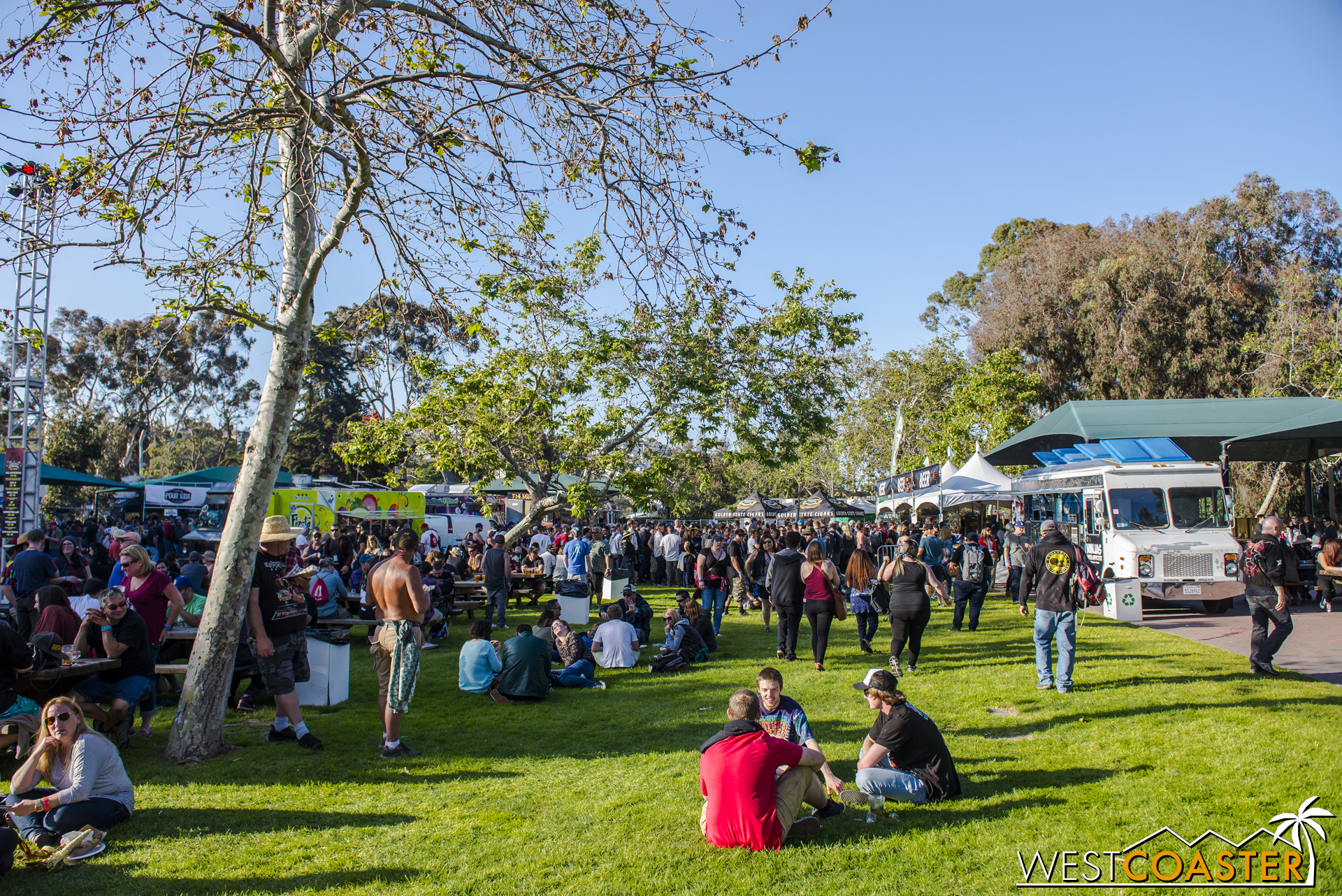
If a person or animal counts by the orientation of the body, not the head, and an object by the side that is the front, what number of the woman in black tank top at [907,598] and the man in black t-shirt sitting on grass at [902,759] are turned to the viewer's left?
1

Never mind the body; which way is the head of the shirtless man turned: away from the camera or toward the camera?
away from the camera

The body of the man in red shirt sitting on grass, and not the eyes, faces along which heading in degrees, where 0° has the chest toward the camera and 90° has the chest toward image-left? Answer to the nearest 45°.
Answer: approximately 225°

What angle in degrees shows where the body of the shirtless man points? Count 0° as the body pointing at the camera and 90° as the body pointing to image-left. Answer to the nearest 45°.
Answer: approximately 225°

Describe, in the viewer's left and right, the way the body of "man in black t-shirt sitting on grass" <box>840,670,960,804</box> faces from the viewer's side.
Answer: facing to the left of the viewer

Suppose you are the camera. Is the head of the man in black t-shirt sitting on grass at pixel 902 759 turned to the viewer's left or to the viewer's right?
to the viewer's left

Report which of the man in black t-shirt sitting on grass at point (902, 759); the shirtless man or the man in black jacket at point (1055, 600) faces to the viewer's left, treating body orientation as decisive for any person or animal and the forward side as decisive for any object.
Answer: the man in black t-shirt sitting on grass

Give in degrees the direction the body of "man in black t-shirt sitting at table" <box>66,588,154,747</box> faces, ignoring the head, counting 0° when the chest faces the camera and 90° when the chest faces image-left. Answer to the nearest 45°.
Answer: approximately 45°

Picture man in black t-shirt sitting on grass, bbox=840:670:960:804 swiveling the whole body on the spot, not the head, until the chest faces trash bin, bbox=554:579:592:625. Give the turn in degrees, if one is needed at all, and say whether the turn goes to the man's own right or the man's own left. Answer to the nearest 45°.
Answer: approximately 45° to the man's own right

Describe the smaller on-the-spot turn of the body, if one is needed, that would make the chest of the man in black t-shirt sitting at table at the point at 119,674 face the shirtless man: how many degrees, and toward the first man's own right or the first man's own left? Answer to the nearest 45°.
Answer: approximately 90° to the first man's own left
